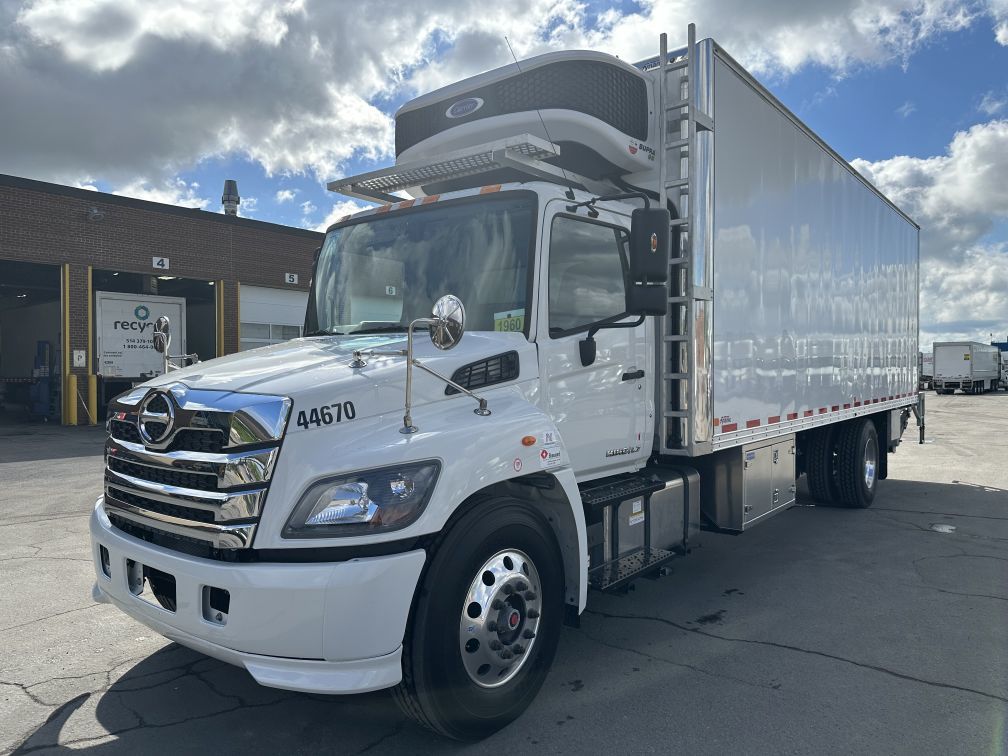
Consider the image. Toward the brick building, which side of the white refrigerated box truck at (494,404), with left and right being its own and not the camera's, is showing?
right

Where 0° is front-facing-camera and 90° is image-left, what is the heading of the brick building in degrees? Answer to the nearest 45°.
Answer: approximately 315°

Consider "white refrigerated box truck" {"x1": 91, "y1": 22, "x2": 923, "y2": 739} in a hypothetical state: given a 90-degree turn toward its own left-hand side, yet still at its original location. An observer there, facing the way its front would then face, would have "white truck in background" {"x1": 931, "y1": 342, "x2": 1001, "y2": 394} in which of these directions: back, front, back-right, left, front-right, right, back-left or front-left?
left

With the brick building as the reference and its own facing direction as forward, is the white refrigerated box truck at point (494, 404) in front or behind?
in front

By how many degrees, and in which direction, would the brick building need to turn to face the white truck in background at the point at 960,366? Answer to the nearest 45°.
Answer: approximately 45° to its left

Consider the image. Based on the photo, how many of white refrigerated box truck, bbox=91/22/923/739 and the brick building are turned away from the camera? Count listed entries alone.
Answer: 0

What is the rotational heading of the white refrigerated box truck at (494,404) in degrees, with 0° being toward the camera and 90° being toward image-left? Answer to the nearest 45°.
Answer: approximately 45°

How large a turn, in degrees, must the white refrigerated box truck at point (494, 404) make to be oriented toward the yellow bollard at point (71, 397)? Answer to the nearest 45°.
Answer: approximately 90° to its right

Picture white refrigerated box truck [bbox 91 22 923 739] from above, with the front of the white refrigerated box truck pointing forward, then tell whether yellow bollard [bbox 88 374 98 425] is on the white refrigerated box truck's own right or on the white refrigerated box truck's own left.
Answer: on the white refrigerated box truck's own right
